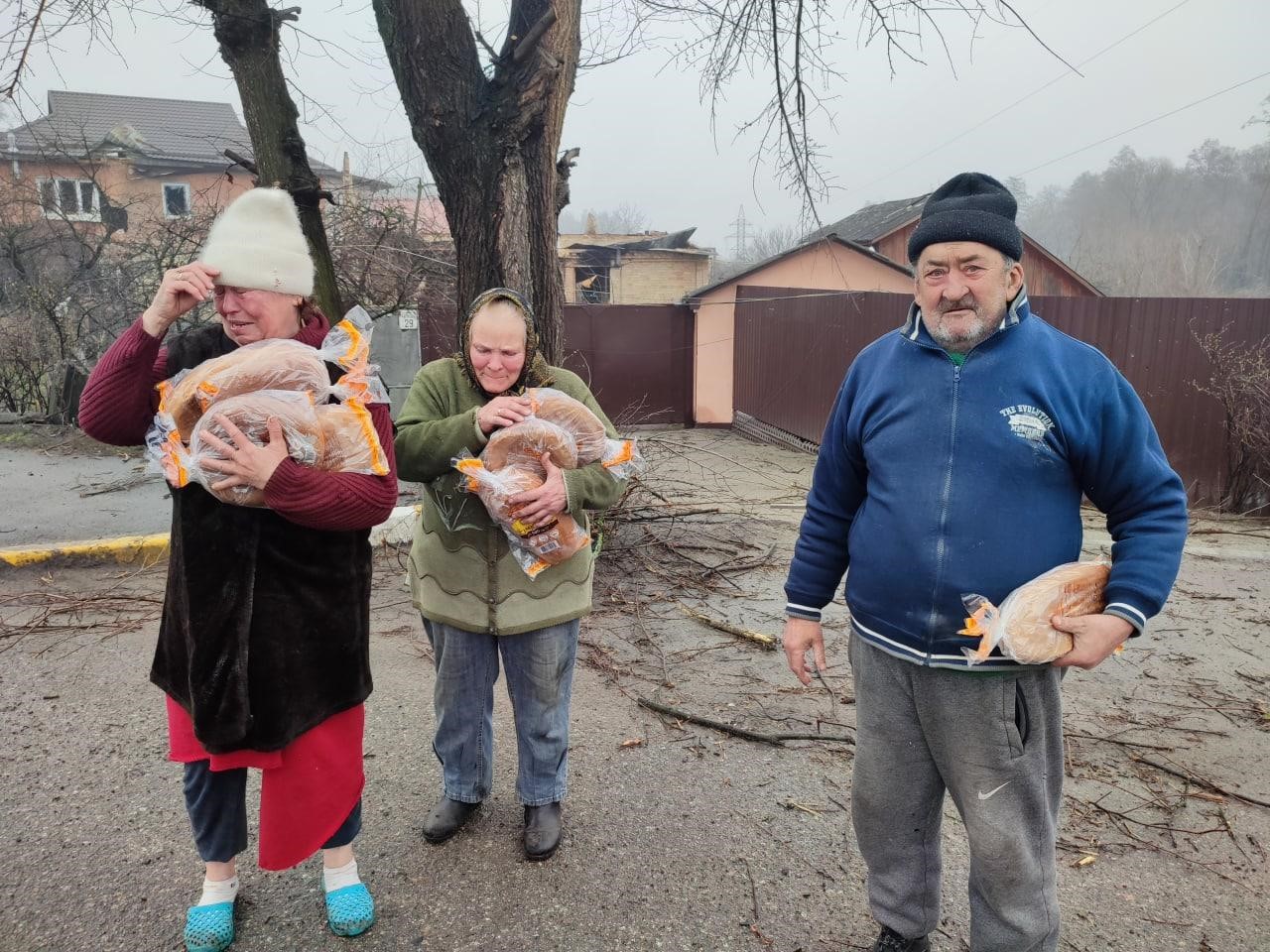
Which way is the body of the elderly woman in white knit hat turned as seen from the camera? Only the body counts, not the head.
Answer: toward the camera

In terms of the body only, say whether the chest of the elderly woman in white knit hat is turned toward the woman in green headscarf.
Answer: no

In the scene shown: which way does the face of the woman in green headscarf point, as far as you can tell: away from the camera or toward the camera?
toward the camera

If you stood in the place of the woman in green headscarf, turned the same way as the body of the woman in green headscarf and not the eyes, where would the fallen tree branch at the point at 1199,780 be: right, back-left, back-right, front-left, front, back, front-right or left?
left

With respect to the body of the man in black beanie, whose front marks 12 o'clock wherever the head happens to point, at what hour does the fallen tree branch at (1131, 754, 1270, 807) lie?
The fallen tree branch is roughly at 7 o'clock from the man in black beanie.

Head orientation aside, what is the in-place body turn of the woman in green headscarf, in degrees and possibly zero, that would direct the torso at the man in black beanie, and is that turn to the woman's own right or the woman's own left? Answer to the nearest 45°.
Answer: approximately 45° to the woman's own left

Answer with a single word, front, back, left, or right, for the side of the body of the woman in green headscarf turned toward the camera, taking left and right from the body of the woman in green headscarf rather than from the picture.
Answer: front

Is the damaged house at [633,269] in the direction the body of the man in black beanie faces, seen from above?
no

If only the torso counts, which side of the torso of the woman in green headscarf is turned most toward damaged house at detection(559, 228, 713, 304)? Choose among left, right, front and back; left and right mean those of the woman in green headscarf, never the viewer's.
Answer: back

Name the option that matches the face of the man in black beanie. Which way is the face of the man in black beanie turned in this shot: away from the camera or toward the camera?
toward the camera

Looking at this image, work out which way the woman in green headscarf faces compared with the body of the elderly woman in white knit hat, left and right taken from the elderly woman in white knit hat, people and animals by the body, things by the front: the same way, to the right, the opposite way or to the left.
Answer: the same way

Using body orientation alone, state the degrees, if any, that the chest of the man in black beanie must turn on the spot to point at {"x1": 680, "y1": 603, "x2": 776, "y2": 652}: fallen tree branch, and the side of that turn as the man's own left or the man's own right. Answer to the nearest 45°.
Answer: approximately 135° to the man's own right
